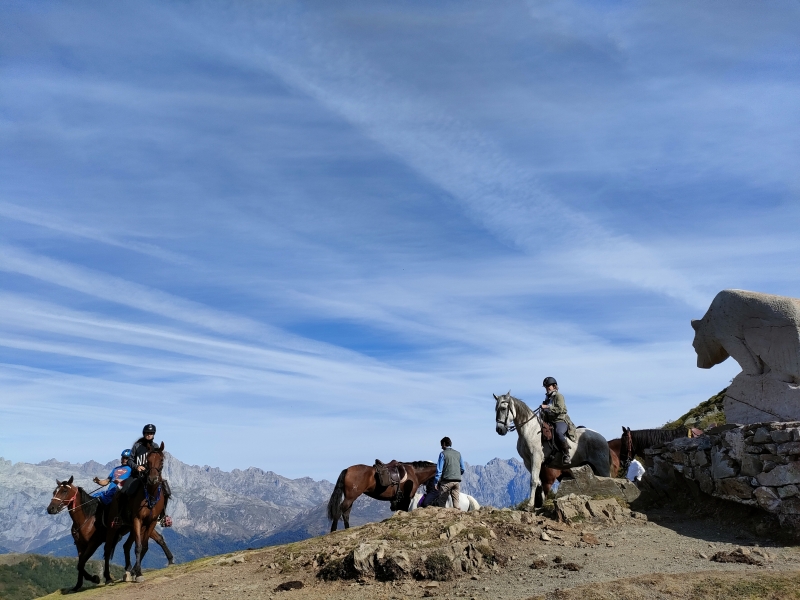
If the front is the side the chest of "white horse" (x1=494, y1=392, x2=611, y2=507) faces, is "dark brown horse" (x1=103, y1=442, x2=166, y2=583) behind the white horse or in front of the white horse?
in front

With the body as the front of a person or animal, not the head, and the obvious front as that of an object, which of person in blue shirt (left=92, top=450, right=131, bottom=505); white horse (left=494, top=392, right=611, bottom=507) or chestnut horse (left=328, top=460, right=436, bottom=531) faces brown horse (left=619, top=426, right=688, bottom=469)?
the chestnut horse

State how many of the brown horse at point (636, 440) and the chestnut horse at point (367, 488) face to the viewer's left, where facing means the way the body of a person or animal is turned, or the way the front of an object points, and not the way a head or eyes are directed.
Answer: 1

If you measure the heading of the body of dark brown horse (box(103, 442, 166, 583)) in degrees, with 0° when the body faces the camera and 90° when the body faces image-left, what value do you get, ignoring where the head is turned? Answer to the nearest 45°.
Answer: approximately 315°

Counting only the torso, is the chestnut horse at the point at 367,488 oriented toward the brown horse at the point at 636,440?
yes

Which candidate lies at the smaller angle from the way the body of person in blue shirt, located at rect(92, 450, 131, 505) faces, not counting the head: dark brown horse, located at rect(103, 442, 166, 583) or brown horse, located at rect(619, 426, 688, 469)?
the dark brown horse

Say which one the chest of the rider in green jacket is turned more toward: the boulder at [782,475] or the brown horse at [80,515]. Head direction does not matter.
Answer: the brown horse

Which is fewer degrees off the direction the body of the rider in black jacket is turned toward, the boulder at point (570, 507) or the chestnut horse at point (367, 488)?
the boulder

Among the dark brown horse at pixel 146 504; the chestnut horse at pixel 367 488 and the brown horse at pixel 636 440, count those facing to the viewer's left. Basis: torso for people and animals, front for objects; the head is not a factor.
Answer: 1

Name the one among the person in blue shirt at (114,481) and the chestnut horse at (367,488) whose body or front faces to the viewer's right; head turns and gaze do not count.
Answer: the chestnut horse

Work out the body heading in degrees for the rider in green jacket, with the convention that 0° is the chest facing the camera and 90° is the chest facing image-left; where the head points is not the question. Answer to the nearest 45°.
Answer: approximately 45°

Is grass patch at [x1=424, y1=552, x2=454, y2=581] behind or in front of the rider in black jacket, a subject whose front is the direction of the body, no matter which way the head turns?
in front

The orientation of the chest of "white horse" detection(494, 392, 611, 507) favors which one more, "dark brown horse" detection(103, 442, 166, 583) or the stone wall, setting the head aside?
the dark brown horse

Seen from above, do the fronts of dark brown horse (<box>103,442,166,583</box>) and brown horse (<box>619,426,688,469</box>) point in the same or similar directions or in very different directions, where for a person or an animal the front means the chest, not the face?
very different directions
